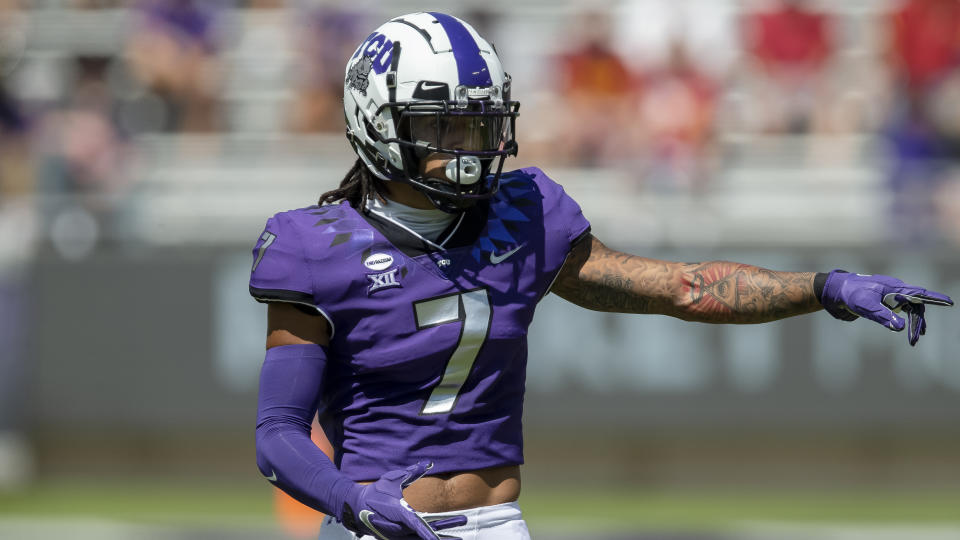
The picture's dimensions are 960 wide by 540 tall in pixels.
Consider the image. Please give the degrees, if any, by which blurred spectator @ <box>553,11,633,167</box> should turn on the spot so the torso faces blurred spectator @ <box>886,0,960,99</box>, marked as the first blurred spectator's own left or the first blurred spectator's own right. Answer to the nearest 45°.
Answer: approximately 90° to the first blurred spectator's own left

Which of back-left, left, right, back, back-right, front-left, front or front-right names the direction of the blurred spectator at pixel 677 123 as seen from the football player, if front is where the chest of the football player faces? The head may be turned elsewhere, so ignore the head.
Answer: back-left

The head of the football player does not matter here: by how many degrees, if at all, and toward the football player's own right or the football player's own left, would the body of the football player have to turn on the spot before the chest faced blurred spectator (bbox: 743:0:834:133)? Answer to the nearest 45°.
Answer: approximately 135° to the football player's own left

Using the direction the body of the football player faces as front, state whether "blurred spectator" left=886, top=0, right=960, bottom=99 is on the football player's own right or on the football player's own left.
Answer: on the football player's own left

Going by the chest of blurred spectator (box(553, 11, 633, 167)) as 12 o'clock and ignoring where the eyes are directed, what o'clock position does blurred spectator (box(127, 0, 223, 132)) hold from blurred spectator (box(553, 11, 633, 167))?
blurred spectator (box(127, 0, 223, 132)) is roughly at 3 o'clock from blurred spectator (box(553, 11, 633, 167)).

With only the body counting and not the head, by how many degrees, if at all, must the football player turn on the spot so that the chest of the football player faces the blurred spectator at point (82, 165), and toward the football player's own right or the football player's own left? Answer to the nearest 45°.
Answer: approximately 180°

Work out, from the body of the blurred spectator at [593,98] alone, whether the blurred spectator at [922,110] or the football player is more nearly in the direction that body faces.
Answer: the football player

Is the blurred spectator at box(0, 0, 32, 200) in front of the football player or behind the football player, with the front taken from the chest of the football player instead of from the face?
behind

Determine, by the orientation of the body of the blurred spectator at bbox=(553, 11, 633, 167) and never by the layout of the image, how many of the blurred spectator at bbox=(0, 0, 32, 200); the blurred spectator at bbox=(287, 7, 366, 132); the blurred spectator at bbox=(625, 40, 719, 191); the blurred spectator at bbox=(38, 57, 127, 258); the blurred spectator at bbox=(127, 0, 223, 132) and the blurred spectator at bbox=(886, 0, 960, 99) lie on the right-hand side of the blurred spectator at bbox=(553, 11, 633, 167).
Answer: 4

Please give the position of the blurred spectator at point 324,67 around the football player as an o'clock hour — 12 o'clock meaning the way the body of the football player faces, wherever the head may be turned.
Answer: The blurred spectator is roughly at 7 o'clock from the football player.

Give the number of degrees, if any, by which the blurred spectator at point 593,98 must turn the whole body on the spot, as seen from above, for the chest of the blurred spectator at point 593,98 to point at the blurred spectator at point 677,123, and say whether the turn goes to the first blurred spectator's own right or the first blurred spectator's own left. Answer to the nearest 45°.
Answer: approximately 90° to the first blurred spectator's own left

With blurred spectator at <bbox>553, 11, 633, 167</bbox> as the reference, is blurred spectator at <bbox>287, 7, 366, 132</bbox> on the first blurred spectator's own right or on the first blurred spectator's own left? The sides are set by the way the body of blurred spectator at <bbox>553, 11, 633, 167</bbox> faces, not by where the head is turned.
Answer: on the first blurred spectator's own right

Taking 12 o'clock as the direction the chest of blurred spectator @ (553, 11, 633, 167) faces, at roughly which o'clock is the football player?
The football player is roughly at 12 o'clock from the blurred spectator.

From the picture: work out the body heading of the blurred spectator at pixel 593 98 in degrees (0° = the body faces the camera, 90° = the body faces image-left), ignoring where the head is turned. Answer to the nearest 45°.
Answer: approximately 0°

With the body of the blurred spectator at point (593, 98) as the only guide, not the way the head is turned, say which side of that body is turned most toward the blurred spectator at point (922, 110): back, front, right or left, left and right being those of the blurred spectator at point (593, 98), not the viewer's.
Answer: left

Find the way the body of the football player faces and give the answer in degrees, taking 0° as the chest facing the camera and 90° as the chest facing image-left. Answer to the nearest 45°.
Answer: approximately 315°
